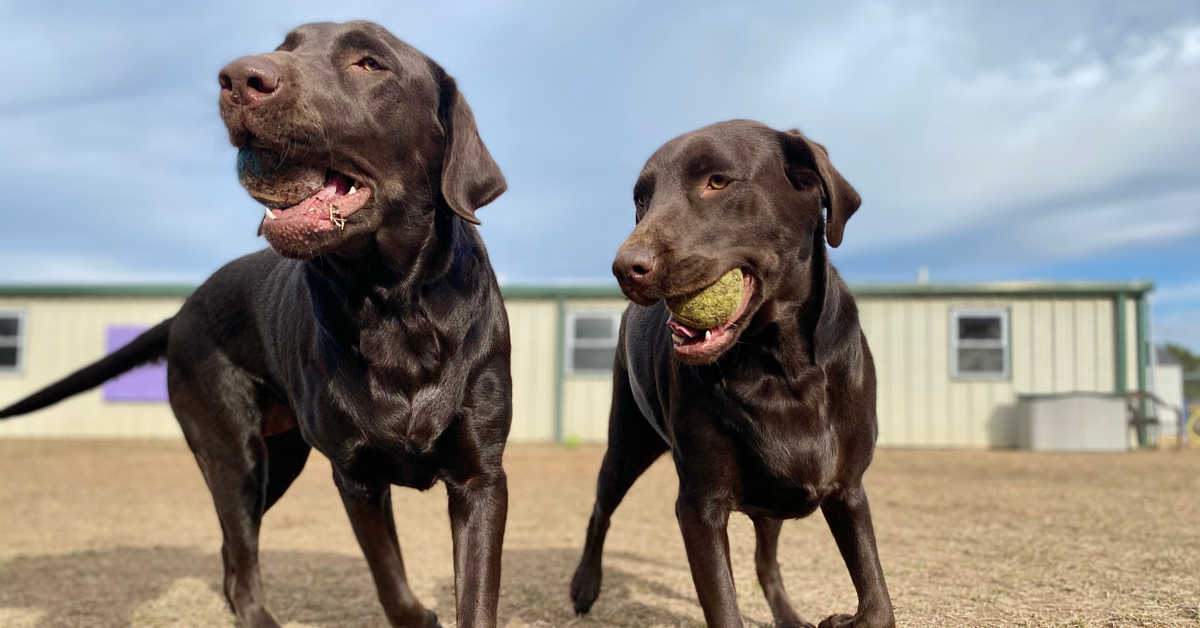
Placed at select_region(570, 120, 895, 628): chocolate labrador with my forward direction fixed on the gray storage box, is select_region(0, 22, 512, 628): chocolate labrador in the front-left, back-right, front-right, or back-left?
back-left

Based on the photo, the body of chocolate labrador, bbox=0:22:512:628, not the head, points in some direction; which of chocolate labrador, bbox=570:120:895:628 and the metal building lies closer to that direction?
the chocolate labrador

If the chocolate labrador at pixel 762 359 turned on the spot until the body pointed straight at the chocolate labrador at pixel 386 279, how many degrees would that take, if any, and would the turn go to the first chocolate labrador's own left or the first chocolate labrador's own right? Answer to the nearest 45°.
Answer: approximately 135° to the first chocolate labrador's own right

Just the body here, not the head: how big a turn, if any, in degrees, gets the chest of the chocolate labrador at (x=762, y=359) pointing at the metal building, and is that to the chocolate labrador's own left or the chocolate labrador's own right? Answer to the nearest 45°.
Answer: approximately 135° to the chocolate labrador's own left

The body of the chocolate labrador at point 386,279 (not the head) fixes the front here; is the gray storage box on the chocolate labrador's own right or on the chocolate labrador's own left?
on the chocolate labrador's own left
